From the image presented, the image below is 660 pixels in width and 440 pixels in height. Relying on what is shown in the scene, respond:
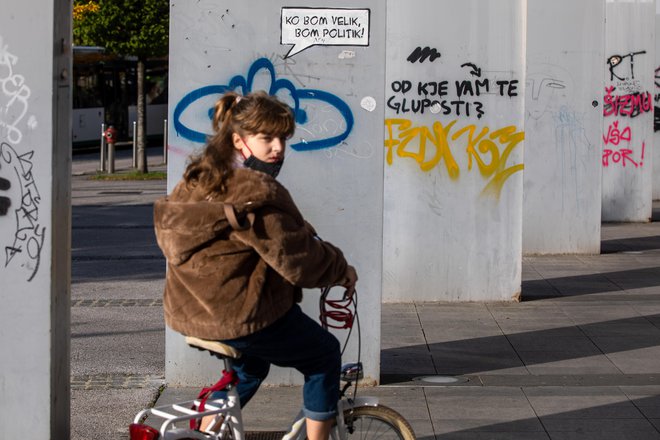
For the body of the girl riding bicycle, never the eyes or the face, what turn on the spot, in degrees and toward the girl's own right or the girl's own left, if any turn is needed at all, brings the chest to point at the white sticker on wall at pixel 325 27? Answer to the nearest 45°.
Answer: approximately 45° to the girl's own left

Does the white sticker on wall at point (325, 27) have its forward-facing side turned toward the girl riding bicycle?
yes

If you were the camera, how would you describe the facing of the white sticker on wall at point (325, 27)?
facing the viewer

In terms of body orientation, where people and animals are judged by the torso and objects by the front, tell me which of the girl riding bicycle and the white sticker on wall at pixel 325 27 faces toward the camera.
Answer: the white sticker on wall

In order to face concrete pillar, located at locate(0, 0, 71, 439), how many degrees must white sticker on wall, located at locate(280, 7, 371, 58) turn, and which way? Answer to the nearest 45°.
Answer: approximately 45° to its right

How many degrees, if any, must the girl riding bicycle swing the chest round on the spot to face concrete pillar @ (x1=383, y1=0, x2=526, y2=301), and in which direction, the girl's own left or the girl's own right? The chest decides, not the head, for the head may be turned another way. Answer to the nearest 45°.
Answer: approximately 45° to the girl's own left

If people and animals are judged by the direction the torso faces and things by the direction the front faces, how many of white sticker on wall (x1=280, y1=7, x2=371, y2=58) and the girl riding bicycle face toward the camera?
1

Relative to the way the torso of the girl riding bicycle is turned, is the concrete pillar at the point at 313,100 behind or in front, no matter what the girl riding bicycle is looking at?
in front

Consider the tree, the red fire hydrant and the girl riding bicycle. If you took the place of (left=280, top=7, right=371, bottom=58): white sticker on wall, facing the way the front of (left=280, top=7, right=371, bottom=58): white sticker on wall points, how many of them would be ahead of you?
1

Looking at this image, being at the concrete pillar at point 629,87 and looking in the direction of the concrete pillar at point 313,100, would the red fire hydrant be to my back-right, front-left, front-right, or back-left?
back-right

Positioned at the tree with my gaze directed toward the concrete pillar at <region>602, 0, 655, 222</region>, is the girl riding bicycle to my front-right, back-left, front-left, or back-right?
front-right

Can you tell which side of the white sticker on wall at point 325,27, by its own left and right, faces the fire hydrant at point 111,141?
back

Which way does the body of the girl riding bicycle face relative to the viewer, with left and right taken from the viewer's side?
facing away from the viewer and to the right of the viewer

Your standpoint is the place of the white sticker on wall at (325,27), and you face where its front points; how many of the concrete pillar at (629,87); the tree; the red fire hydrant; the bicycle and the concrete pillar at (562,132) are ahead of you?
1

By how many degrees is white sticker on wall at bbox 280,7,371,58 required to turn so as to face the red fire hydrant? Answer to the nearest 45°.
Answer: approximately 180°

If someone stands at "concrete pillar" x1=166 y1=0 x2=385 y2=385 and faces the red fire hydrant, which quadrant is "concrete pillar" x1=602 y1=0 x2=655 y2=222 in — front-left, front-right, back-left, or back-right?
front-right

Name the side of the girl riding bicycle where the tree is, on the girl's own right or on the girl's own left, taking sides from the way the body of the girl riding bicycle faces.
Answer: on the girl's own left
